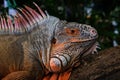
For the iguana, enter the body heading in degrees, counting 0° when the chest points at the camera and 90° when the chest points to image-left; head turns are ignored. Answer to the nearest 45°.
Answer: approximately 270°
